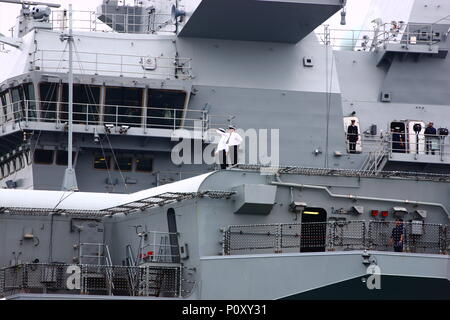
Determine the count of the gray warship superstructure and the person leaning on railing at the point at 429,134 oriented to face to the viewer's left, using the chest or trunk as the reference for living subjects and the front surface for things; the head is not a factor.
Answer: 1

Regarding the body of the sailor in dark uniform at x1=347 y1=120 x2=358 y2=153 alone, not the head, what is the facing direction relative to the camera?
toward the camera

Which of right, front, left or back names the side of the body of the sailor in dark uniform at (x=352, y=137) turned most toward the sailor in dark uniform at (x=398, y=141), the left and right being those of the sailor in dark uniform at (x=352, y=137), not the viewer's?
left

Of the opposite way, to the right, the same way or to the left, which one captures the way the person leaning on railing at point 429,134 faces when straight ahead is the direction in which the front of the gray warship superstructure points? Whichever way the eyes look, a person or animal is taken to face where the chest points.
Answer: to the left

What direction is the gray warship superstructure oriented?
to the viewer's left

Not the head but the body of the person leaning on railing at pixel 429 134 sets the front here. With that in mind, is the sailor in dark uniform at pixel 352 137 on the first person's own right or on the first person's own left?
on the first person's own right

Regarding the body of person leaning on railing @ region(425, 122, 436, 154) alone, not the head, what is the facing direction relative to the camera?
toward the camera

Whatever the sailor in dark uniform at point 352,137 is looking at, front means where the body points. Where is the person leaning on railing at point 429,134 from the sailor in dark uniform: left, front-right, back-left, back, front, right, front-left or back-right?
left

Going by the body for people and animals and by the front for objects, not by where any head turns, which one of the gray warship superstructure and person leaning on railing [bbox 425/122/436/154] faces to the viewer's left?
the gray warship superstructure
